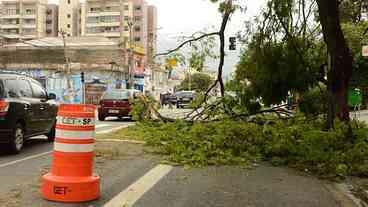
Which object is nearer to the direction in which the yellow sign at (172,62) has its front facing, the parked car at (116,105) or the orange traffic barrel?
the orange traffic barrel

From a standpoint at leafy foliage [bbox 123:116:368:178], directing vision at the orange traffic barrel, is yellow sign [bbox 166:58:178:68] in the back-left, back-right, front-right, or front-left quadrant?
back-right

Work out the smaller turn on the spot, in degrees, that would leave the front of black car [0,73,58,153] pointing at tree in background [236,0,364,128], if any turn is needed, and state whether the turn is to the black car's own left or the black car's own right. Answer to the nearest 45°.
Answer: approximately 45° to the black car's own right

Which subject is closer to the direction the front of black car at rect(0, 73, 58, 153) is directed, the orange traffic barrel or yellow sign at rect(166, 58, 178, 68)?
the yellow sign

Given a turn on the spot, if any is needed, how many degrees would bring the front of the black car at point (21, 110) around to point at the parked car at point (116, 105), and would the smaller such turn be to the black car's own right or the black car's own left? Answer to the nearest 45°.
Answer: approximately 45° to the black car's own left

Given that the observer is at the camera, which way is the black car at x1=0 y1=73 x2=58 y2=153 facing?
facing away from the viewer and to the right of the viewer

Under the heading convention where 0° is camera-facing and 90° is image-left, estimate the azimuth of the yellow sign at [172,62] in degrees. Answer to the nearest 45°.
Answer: approximately 0°

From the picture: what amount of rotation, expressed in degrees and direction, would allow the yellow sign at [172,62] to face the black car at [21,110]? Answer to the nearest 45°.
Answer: approximately 45° to its right

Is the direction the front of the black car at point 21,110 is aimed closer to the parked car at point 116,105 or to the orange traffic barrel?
the parked car

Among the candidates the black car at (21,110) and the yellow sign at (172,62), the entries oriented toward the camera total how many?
1

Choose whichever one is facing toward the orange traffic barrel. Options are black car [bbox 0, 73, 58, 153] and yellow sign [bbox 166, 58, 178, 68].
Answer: the yellow sign
